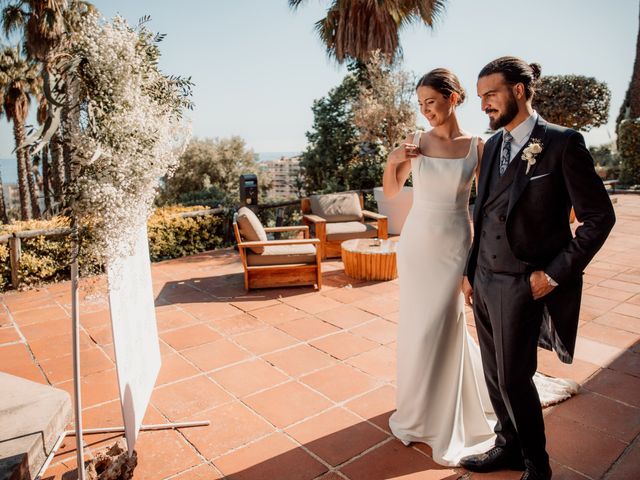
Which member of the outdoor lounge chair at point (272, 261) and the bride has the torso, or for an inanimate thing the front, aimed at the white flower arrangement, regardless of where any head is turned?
the bride

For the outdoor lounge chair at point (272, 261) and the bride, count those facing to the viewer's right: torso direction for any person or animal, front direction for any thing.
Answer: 1

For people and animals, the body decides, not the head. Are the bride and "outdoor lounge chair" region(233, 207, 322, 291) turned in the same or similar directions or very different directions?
very different directions

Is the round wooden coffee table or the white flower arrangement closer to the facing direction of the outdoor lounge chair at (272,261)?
the round wooden coffee table

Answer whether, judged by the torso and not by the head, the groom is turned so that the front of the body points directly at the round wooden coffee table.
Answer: no

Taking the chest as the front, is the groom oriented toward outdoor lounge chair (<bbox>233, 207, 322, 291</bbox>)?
no

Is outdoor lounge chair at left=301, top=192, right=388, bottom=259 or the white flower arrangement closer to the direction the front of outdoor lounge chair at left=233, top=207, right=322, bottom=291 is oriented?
the outdoor lounge chair

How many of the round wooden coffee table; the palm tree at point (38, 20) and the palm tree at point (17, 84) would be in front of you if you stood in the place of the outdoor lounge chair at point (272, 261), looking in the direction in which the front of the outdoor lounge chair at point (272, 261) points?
1

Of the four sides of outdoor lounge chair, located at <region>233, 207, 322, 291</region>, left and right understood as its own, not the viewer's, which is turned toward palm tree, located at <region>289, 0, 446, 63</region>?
left

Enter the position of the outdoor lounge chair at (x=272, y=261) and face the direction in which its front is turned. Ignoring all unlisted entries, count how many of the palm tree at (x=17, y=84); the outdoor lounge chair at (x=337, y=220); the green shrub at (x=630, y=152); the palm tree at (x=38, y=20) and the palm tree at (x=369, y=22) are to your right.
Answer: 0

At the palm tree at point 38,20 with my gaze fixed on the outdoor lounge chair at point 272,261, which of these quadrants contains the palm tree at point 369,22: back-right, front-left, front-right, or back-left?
front-left

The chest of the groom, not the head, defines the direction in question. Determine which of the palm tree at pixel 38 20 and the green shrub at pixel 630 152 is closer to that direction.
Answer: the palm tree

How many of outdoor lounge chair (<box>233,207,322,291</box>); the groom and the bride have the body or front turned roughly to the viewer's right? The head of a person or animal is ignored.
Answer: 1

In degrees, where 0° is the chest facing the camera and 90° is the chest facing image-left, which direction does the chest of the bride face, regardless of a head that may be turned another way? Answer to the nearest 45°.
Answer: approximately 45°

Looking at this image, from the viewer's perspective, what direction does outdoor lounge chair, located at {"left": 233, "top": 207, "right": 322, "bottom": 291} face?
to the viewer's right
